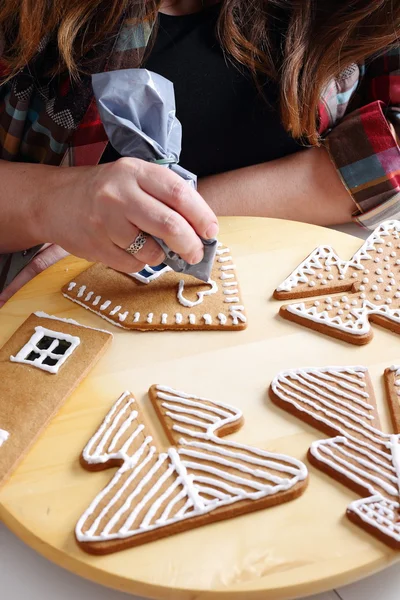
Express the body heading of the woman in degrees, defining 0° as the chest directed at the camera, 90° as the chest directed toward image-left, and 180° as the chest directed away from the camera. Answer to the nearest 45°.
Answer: approximately 0°

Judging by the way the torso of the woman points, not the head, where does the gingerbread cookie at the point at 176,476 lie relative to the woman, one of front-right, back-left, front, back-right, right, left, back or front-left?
front

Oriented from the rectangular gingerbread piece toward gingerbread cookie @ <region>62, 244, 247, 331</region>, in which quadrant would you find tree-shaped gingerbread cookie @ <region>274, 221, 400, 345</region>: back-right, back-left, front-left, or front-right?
front-right
